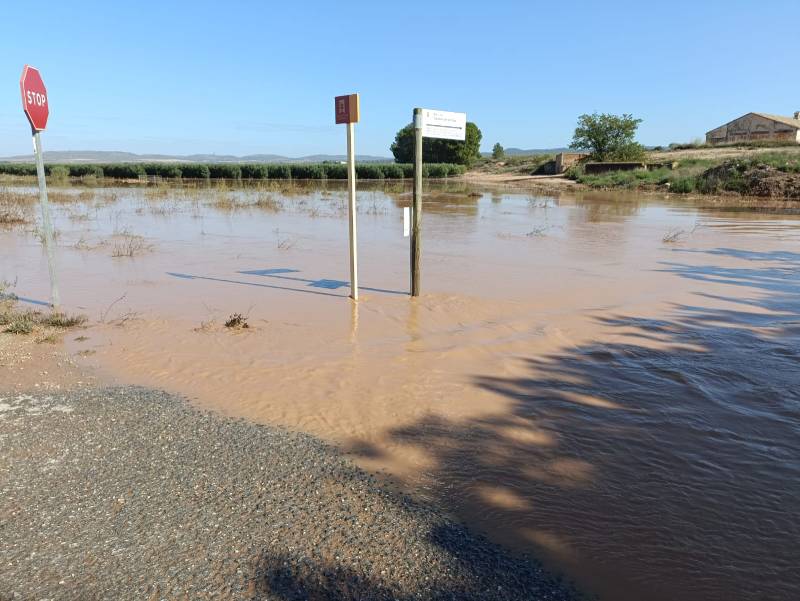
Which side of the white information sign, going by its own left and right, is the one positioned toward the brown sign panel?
right

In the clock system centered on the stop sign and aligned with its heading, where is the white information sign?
The white information sign is roughly at 11 o'clock from the stop sign.

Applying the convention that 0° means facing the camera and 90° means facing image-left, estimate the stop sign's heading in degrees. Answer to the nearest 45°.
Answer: approximately 315°

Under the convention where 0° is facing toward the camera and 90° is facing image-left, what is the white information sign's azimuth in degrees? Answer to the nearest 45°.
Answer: approximately 0°

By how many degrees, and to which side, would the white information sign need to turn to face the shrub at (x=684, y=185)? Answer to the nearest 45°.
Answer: approximately 135° to its left

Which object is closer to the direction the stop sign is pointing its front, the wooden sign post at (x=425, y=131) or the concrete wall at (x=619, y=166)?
the wooden sign post

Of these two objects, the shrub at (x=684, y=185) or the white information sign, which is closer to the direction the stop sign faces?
the white information sign

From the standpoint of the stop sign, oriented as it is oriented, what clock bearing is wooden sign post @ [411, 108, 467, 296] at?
The wooden sign post is roughly at 11 o'clock from the stop sign.

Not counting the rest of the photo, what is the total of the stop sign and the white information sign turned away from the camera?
0

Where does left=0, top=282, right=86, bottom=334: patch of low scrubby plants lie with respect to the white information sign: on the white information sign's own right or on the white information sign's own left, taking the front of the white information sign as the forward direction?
on the white information sign's own right

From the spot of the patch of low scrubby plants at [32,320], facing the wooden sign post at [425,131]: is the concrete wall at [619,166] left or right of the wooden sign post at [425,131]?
left

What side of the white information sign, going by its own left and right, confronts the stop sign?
right

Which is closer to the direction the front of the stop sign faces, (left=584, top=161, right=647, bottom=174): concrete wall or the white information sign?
the white information sign
